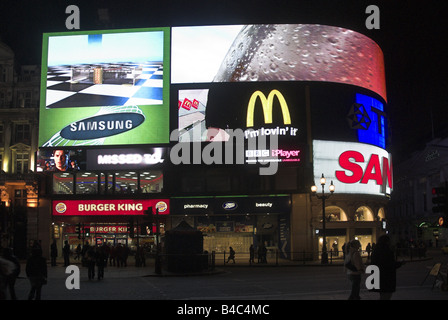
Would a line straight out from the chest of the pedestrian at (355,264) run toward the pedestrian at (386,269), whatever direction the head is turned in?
no

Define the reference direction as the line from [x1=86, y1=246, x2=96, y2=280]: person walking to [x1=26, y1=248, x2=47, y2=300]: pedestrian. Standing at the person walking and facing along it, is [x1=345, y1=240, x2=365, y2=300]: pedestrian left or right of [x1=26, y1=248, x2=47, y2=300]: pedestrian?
left

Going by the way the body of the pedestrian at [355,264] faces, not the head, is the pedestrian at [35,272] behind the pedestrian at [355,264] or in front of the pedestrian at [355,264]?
in front
